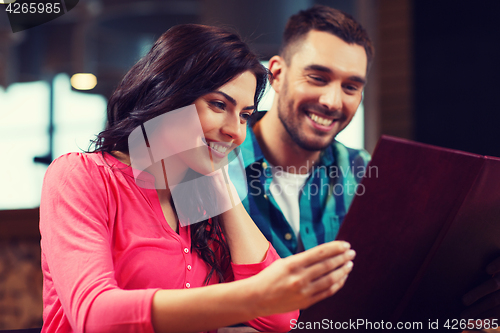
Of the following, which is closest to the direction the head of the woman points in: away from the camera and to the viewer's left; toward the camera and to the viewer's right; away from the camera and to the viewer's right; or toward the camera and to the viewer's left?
toward the camera and to the viewer's right

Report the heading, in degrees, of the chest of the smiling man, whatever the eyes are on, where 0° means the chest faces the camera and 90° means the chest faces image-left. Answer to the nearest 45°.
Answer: approximately 315°

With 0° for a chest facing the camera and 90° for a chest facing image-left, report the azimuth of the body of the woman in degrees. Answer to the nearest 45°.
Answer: approximately 315°

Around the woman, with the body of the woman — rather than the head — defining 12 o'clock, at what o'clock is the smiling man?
The smiling man is roughly at 8 o'clock from the woman.

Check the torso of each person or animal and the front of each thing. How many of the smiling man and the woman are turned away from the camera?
0

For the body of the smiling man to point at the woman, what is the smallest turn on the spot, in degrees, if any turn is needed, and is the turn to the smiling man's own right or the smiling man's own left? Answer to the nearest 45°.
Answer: approximately 45° to the smiling man's own right
